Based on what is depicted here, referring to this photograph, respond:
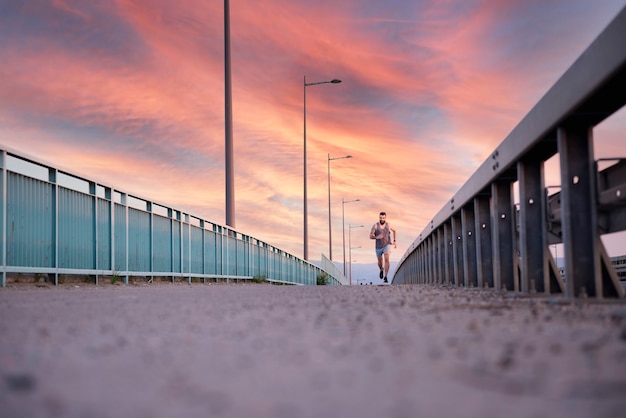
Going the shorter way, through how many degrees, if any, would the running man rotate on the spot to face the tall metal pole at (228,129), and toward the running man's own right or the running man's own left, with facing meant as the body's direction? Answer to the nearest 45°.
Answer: approximately 90° to the running man's own right

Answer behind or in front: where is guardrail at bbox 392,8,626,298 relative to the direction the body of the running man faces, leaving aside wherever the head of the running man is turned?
in front

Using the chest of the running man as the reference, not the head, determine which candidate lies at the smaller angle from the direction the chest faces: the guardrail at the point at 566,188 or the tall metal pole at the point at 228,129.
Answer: the guardrail

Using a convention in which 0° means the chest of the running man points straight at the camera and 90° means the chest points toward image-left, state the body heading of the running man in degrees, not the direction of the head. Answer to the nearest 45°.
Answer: approximately 0°
